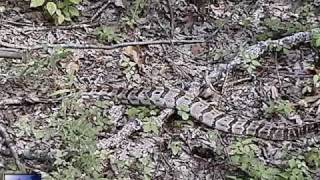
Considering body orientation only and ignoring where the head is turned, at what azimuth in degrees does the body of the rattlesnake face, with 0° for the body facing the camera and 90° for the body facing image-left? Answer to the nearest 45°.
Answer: approximately 90°

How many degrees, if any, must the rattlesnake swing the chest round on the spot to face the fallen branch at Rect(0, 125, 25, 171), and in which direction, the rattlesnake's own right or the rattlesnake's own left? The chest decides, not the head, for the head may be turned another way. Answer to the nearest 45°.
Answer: approximately 45° to the rattlesnake's own left

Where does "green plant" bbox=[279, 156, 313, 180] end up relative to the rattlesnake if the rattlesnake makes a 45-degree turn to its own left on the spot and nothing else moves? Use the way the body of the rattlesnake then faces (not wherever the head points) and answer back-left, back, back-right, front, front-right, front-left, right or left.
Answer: left

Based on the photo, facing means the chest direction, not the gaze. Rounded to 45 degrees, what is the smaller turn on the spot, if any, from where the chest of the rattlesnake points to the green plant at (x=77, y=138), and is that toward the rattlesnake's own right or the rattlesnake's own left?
approximately 45° to the rattlesnake's own left

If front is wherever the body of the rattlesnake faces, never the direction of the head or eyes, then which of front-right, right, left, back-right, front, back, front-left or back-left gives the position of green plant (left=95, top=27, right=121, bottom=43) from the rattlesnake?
front-right

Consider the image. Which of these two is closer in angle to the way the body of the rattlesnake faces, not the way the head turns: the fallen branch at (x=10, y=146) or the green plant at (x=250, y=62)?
the fallen branch

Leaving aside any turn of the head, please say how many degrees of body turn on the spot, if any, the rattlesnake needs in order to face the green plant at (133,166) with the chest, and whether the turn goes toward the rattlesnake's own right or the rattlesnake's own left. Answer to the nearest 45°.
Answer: approximately 45° to the rattlesnake's own left

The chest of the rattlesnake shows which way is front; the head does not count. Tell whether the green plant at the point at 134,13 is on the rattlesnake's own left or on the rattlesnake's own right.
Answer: on the rattlesnake's own right

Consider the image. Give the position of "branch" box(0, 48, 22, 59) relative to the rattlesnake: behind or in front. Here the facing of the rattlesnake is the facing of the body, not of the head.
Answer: in front

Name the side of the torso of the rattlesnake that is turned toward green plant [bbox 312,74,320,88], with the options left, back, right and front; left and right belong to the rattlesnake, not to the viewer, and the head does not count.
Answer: back
